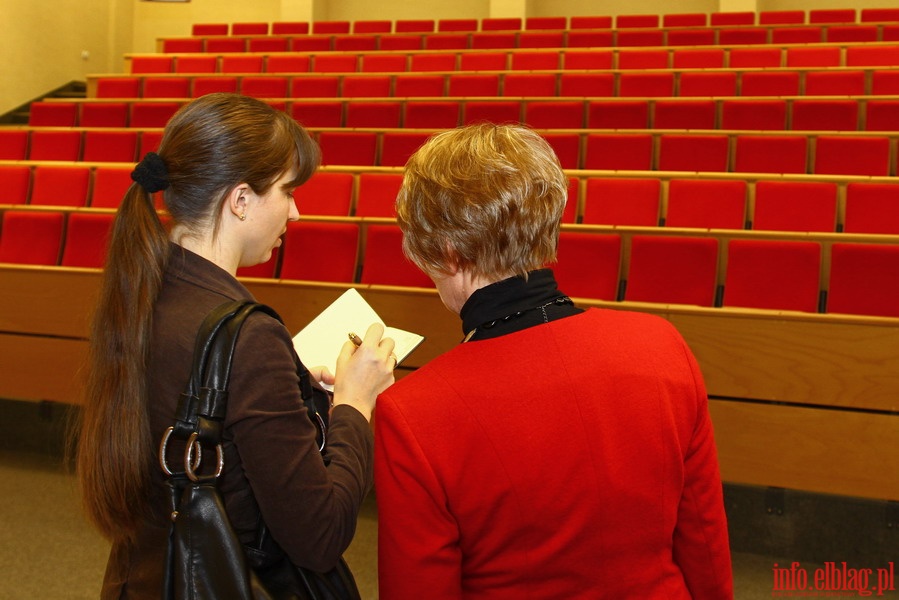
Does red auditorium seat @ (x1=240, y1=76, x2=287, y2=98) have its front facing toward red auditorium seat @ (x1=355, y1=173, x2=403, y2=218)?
yes

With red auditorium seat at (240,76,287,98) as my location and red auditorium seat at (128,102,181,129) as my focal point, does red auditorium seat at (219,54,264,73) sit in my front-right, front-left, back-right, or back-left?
back-right

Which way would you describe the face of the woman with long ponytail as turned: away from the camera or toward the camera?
away from the camera

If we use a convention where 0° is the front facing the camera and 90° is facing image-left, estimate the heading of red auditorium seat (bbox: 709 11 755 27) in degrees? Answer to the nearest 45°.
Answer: approximately 0°

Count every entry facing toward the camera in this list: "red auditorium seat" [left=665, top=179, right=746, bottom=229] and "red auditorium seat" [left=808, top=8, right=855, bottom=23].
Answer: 2

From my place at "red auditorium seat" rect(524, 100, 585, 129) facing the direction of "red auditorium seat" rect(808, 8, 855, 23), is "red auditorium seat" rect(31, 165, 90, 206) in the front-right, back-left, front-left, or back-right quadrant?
back-left

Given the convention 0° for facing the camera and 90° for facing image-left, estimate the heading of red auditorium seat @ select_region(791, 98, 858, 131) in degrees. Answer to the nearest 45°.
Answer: approximately 0°
